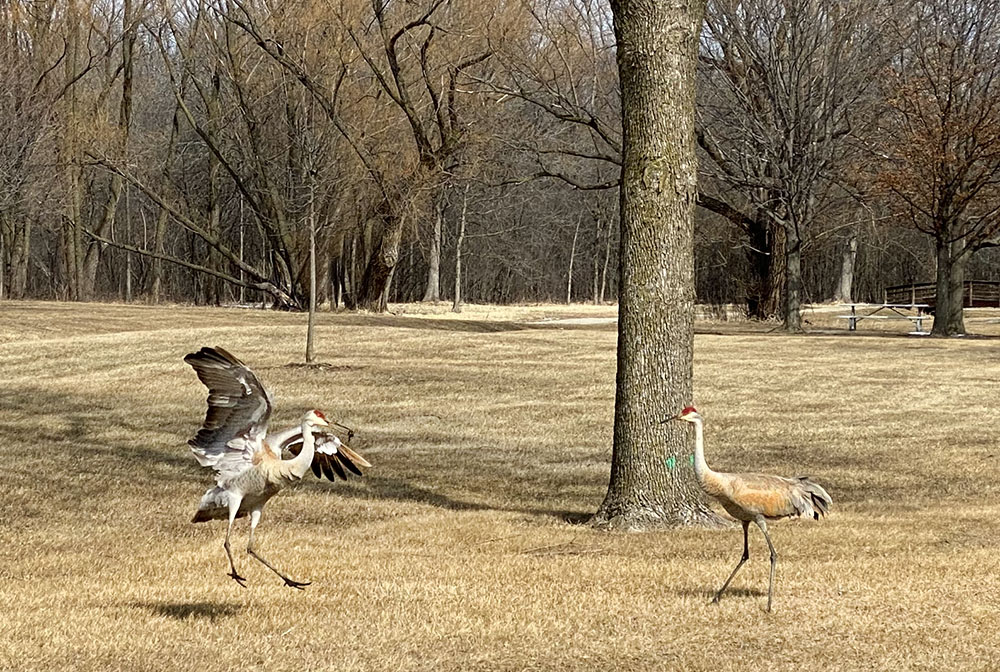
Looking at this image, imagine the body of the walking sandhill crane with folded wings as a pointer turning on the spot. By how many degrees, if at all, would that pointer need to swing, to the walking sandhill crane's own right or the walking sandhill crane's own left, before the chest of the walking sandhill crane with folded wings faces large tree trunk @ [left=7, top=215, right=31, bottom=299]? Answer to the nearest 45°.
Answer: approximately 45° to the walking sandhill crane's own right

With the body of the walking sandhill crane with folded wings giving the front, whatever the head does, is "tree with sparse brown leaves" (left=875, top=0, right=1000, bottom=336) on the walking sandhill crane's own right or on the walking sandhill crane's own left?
on the walking sandhill crane's own right

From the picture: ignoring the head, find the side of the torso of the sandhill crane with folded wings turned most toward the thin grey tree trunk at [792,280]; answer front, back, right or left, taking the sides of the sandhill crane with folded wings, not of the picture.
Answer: right

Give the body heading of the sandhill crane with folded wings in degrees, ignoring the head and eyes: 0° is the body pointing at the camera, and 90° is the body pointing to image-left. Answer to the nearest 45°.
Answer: approximately 90°

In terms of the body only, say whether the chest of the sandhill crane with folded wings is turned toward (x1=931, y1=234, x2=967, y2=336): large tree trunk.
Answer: no

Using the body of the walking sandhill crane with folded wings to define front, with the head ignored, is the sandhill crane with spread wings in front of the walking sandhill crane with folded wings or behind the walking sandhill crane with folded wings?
in front

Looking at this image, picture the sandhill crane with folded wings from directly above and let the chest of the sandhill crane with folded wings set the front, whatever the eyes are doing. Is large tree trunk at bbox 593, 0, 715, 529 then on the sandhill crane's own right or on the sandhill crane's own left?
on the sandhill crane's own right

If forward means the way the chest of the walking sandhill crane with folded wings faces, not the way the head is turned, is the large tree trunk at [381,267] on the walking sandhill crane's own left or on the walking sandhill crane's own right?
on the walking sandhill crane's own right

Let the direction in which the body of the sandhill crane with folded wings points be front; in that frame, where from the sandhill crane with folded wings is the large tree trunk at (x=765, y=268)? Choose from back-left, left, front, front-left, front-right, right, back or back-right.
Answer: right

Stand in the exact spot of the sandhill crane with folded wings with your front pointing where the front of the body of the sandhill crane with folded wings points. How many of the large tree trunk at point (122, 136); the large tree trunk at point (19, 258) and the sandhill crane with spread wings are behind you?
0

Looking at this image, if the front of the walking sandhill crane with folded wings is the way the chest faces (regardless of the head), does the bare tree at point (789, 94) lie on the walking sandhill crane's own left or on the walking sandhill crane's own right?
on the walking sandhill crane's own right
